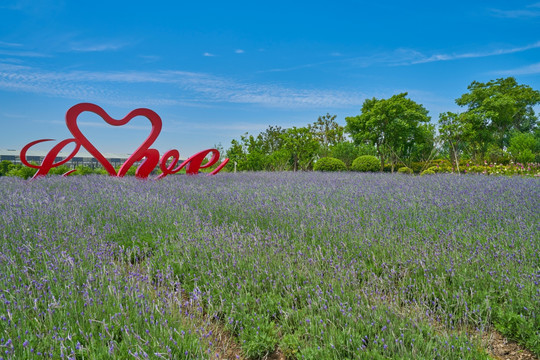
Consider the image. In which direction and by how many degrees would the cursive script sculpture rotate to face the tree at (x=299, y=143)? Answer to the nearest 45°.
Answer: approximately 135° to its left

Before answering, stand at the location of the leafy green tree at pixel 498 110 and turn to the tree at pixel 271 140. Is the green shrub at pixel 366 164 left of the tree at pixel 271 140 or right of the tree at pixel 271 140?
left

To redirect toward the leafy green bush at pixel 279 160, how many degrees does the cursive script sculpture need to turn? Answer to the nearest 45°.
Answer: approximately 135° to its left

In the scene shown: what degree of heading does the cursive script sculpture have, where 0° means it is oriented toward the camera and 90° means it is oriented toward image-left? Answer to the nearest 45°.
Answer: approximately 0°

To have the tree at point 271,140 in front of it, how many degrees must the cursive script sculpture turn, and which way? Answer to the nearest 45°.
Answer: approximately 135° to its left

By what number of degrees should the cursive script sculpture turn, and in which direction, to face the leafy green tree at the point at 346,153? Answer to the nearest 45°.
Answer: approximately 135° to its left

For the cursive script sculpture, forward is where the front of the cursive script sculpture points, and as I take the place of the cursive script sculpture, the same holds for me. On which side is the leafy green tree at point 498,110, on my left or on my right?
on my left

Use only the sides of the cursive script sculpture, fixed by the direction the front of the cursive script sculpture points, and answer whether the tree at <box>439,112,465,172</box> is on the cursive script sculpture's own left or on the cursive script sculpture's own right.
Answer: on the cursive script sculpture's own left

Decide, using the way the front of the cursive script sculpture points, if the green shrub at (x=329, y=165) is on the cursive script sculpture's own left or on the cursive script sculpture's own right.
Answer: on the cursive script sculpture's own left

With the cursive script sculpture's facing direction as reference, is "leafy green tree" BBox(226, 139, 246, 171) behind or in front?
behind
